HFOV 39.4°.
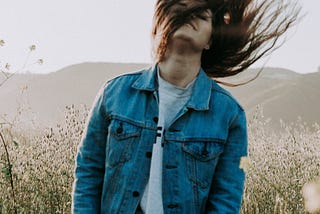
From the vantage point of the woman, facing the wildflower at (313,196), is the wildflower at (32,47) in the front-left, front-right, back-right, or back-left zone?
back-right

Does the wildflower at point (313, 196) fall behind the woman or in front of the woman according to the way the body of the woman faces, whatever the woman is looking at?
in front

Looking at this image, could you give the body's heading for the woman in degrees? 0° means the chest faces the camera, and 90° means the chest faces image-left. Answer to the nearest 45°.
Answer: approximately 0°
